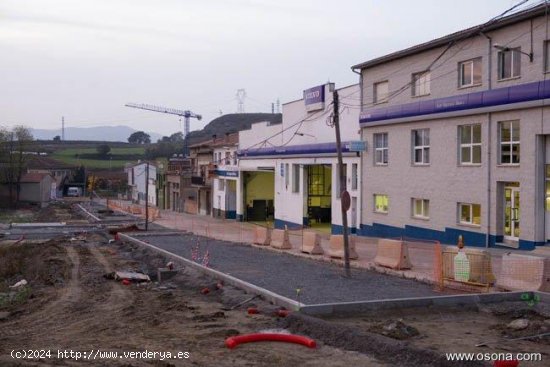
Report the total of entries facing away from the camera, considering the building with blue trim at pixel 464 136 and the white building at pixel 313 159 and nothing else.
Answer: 0

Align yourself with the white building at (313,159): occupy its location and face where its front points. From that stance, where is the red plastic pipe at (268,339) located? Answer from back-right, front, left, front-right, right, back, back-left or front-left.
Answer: front-left

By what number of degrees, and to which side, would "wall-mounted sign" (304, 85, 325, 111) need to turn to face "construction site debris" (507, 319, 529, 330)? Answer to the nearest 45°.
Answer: approximately 45° to its left

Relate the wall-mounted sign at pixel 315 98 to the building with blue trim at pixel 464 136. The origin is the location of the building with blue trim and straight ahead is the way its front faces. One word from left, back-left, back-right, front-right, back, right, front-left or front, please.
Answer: right

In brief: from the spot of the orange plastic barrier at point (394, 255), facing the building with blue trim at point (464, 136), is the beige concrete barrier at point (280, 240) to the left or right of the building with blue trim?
left

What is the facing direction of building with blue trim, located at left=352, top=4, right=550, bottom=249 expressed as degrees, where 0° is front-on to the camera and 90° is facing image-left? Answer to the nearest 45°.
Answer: approximately 45°

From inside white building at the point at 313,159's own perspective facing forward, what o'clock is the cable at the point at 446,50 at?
The cable is roughly at 10 o'clock from the white building.
